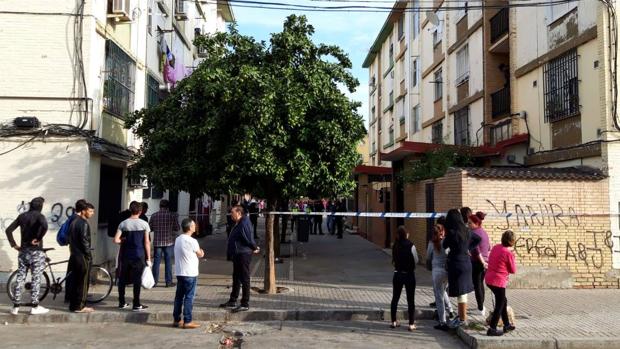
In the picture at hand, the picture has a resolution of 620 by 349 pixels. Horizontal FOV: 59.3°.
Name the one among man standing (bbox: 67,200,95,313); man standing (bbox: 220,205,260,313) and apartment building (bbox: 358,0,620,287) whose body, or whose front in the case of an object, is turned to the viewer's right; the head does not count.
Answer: man standing (bbox: 67,200,95,313)

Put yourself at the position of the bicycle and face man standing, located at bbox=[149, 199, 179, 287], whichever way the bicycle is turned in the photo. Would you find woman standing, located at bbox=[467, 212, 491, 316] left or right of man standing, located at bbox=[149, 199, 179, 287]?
right

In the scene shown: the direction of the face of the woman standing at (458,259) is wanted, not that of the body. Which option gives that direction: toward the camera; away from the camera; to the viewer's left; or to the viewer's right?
away from the camera

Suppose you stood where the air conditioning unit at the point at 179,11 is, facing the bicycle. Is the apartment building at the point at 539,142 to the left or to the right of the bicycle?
left

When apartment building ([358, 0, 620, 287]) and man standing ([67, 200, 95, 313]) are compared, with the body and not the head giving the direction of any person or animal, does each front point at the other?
yes

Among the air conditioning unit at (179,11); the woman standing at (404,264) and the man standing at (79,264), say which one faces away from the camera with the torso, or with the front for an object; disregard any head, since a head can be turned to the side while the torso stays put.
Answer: the woman standing

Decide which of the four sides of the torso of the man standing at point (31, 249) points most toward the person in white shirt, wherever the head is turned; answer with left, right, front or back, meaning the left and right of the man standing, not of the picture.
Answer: right

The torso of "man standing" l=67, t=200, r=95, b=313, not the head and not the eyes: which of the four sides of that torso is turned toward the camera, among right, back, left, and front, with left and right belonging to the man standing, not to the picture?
right

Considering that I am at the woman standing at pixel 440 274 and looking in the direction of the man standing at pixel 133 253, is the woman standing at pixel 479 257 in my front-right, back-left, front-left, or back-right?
back-right

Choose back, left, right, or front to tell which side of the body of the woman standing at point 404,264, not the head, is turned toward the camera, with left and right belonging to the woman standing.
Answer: back

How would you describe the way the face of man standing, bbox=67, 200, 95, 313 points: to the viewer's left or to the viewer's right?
to the viewer's right

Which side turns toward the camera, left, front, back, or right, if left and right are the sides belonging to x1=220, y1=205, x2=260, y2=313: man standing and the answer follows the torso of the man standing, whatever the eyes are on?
left

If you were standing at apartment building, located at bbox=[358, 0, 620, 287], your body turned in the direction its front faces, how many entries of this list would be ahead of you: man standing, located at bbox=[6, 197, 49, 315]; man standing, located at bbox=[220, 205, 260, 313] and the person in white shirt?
3

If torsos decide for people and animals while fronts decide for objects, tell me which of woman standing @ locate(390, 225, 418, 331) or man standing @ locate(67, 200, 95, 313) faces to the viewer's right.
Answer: the man standing
